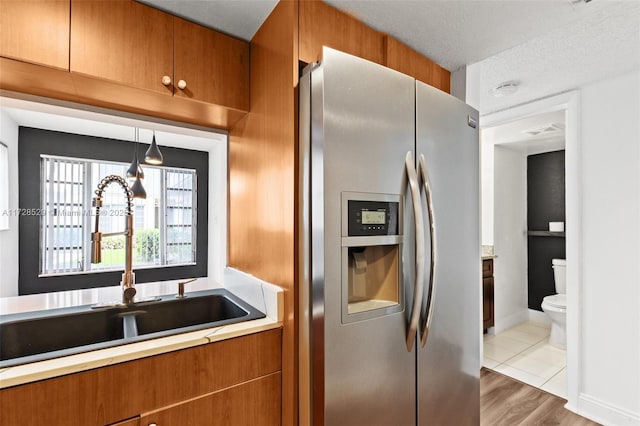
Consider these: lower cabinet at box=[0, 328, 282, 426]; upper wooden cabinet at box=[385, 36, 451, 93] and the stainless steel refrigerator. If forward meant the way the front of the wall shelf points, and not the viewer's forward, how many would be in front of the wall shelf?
3

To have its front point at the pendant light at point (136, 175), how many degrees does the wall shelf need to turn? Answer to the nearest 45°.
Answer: approximately 45° to its right

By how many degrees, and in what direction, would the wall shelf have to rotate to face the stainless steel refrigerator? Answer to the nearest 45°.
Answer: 0° — it already faces it

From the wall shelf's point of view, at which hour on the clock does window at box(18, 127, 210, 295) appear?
The window is roughly at 1 o'clock from the wall shelf.

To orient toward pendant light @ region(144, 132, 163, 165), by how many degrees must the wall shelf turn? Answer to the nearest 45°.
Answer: approximately 45° to its right

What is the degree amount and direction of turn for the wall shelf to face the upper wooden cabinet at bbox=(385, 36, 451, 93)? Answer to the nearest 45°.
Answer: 0° — it already faces it

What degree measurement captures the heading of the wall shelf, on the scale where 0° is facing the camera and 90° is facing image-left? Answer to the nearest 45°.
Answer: approximately 0°
